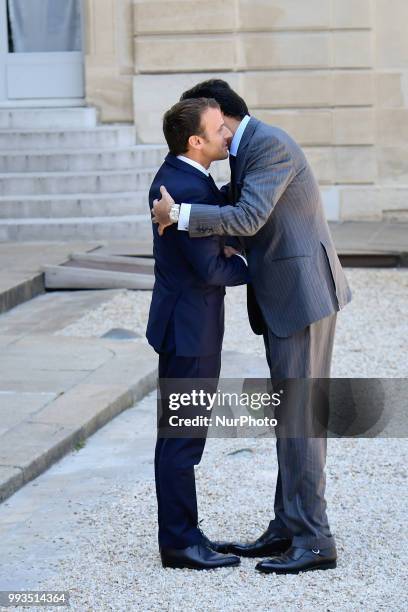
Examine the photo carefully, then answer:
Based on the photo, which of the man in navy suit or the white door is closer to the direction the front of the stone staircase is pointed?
the man in navy suit

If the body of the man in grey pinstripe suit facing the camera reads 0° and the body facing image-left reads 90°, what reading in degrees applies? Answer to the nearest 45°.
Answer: approximately 90°

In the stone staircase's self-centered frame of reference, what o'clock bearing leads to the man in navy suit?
The man in navy suit is roughly at 12 o'clock from the stone staircase.

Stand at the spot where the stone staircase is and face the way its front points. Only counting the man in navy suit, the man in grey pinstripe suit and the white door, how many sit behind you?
1

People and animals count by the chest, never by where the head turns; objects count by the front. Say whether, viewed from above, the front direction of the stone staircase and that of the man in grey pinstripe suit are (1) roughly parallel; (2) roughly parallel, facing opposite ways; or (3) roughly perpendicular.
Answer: roughly perpendicular

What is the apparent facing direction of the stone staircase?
toward the camera

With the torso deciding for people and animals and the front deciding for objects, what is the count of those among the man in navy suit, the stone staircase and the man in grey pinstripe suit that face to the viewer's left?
1

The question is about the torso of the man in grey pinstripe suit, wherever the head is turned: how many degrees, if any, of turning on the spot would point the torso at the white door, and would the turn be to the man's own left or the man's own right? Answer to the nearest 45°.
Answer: approximately 90° to the man's own right

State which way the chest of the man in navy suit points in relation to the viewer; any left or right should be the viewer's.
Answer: facing to the right of the viewer

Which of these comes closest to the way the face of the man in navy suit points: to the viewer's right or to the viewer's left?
to the viewer's right

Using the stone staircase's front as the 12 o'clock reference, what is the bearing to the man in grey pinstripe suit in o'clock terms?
The man in grey pinstripe suit is roughly at 12 o'clock from the stone staircase.

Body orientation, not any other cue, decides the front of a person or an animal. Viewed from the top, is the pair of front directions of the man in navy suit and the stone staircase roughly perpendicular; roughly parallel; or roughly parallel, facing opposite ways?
roughly perpendicular

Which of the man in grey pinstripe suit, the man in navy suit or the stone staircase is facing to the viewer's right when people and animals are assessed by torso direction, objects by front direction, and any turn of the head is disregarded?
the man in navy suit
